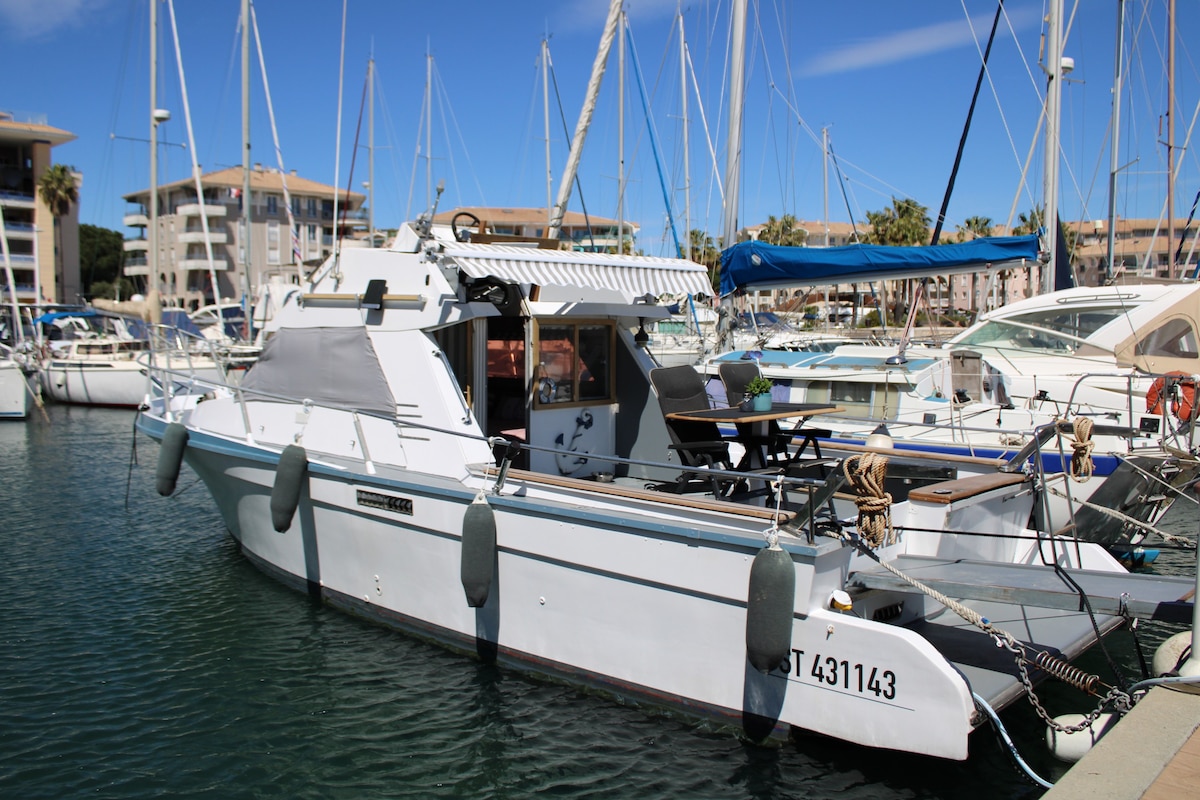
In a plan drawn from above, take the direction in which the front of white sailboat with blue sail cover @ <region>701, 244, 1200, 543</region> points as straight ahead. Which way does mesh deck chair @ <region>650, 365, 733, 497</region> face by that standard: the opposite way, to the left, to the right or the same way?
the opposite way

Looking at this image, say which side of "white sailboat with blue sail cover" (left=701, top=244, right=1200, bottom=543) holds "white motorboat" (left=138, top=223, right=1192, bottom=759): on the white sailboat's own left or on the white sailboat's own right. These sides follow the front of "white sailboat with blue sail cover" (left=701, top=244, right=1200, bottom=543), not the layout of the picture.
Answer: on the white sailboat's own left

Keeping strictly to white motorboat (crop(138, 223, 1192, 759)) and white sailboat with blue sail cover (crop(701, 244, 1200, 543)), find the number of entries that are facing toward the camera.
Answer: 0

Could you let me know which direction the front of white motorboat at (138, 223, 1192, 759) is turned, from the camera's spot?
facing away from the viewer and to the left of the viewer

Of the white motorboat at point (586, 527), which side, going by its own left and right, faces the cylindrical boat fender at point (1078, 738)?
back

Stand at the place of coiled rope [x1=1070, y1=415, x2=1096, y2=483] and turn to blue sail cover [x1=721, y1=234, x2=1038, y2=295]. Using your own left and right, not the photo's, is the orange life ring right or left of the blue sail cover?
right

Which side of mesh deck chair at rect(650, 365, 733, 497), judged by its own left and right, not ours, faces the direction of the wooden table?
front

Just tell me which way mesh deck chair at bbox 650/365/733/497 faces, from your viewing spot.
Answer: facing the viewer and to the right of the viewer

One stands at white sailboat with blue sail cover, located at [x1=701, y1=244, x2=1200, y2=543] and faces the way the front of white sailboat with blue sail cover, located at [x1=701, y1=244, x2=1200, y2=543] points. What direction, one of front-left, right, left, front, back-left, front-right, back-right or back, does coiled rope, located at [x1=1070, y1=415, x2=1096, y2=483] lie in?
back-left

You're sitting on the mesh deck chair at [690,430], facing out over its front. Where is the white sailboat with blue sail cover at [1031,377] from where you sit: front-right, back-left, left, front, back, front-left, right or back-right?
left

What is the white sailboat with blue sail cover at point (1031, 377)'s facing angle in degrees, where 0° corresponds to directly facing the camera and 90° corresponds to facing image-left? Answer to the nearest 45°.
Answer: approximately 135°
